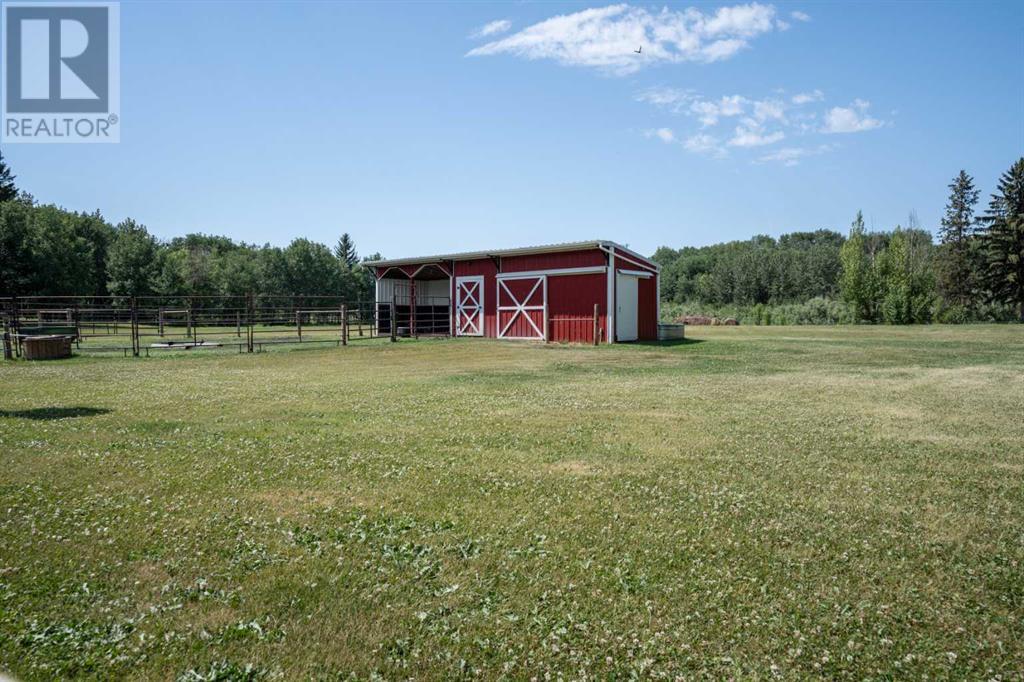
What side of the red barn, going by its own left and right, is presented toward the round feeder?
front

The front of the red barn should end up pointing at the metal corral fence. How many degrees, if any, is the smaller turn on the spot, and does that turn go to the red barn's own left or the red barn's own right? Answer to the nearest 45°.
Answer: approximately 45° to the red barn's own right

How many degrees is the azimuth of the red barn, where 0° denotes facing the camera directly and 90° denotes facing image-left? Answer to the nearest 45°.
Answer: approximately 45°
